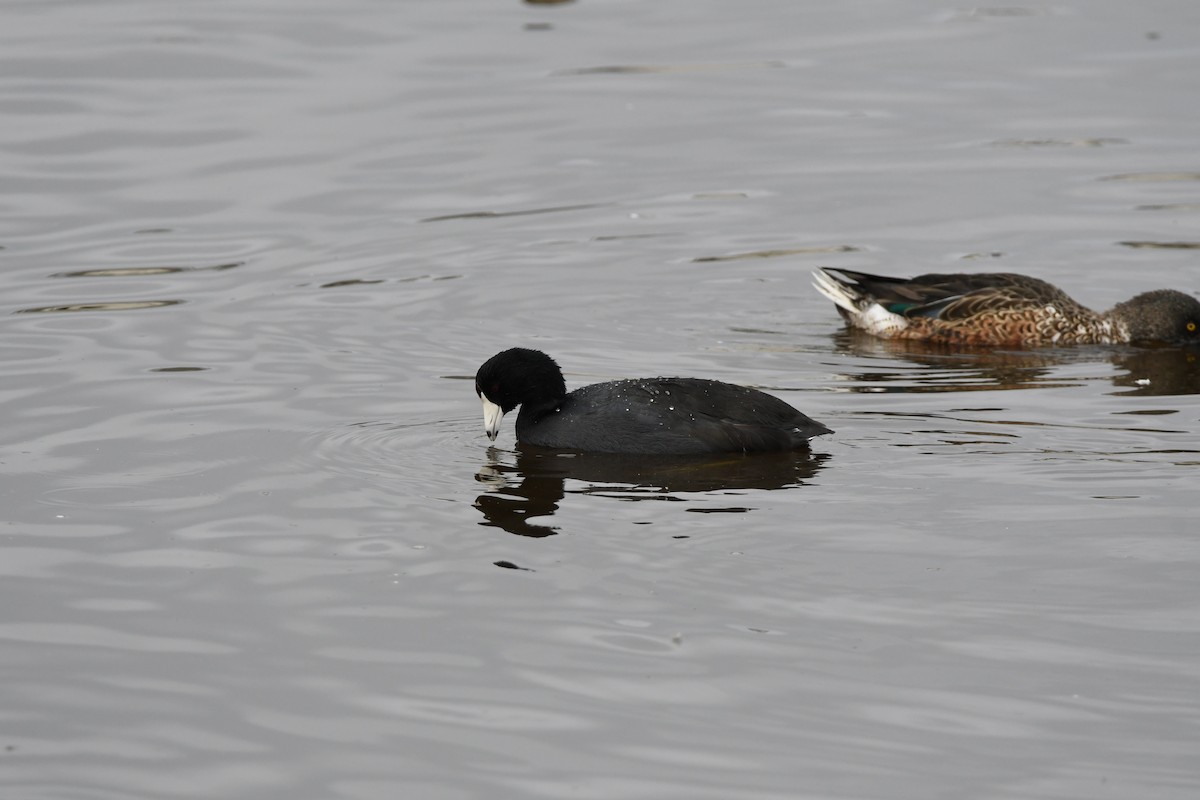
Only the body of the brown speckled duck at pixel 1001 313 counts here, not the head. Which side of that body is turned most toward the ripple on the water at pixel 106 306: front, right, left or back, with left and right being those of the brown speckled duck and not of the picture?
back

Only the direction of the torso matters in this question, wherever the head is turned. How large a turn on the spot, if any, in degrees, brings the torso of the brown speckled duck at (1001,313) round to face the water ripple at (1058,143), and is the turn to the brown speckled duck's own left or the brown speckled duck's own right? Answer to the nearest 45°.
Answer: approximately 90° to the brown speckled duck's own left

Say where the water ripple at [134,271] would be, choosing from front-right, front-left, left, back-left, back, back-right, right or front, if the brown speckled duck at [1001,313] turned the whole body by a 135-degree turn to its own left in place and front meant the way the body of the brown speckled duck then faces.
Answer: front-left

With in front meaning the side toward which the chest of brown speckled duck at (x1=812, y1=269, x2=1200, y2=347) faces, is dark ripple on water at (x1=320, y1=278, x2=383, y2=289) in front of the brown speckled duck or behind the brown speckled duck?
behind

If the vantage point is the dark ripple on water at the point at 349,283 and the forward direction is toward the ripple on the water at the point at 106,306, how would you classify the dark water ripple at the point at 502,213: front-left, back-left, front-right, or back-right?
back-right

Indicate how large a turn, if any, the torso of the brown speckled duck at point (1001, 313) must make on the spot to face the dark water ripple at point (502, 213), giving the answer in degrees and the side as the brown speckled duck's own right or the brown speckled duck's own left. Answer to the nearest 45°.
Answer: approximately 135° to the brown speckled duck's own left

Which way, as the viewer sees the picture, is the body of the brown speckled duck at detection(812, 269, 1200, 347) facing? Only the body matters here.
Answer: to the viewer's right
